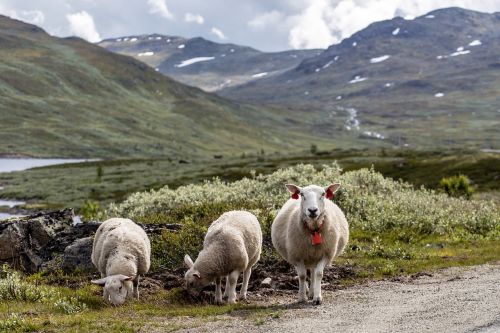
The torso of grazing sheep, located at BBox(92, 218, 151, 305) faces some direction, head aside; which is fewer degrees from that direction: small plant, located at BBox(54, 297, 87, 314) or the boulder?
the small plant

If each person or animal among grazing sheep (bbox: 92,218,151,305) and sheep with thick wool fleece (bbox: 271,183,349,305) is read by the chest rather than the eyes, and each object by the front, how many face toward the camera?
2

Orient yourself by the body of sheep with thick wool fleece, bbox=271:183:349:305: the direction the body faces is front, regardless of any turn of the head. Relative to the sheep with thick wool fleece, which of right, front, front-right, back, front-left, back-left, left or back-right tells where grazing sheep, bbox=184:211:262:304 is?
right

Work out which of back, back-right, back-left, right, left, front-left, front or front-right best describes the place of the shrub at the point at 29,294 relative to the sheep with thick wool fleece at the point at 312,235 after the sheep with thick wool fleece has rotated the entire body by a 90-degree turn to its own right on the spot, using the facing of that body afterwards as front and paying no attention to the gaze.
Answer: front

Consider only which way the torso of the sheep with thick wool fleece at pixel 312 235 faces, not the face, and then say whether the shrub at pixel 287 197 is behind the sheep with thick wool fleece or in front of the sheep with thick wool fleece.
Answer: behind

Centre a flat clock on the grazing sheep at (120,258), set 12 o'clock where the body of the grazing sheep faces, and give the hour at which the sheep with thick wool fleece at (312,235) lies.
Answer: The sheep with thick wool fleece is roughly at 10 o'clock from the grazing sheep.

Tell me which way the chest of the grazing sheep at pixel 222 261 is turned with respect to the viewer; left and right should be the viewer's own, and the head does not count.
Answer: facing the viewer and to the left of the viewer

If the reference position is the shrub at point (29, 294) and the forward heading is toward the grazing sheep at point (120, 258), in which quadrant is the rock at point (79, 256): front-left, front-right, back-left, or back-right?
front-left

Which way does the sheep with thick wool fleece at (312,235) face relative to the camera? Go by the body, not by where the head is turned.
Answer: toward the camera

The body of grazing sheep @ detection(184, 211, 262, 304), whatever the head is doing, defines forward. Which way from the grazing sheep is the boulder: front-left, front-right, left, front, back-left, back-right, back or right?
right

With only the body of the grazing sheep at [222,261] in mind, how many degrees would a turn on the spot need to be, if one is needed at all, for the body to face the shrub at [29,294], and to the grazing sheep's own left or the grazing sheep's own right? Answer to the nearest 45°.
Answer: approximately 45° to the grazing sheep's own right
